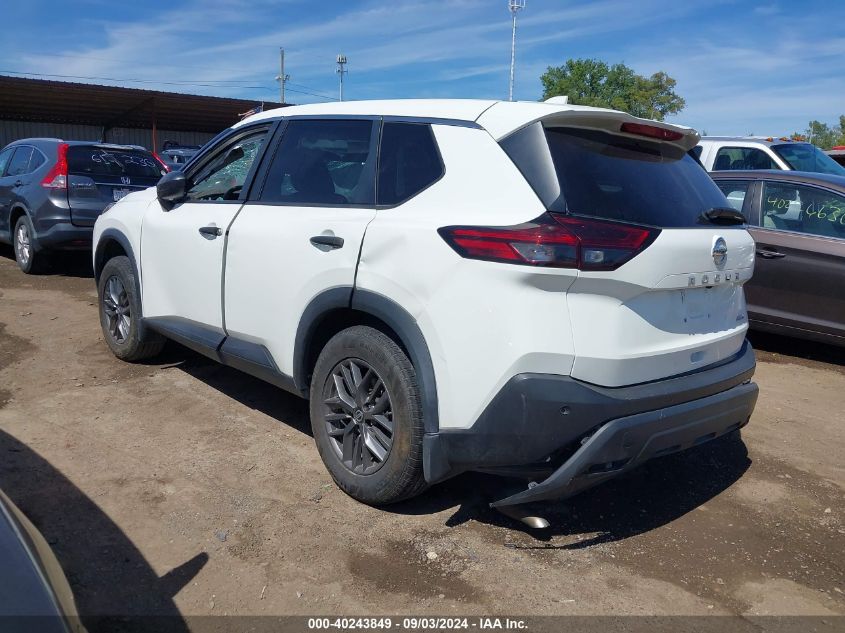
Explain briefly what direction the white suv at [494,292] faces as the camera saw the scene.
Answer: facing away from the viewer and to the left of the viewer

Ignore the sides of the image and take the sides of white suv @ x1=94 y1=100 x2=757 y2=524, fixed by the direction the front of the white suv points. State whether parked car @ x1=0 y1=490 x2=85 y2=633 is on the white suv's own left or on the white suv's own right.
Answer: on the white suv's own left

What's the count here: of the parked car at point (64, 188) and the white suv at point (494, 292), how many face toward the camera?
0

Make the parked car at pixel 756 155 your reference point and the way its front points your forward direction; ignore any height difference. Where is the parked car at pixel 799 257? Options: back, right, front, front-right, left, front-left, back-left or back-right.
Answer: front-right

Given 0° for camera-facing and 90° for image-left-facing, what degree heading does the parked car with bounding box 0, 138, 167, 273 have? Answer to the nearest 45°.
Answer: approximately 135°

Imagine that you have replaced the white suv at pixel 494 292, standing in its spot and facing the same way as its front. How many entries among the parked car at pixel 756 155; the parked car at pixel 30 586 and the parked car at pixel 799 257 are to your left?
1

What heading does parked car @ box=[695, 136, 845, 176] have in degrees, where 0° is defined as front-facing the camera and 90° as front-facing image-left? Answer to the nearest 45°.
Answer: approximately 315°

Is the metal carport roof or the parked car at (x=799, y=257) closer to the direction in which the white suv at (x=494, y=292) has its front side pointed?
the metal carport roof

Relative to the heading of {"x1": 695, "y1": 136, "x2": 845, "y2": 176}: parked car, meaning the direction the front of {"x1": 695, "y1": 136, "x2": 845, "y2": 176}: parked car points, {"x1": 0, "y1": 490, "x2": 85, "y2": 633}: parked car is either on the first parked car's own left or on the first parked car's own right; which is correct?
on the first parked car's own right

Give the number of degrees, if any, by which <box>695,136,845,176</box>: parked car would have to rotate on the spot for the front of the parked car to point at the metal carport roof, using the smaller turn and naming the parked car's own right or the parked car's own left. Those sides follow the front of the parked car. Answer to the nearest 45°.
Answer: approximately 180°
